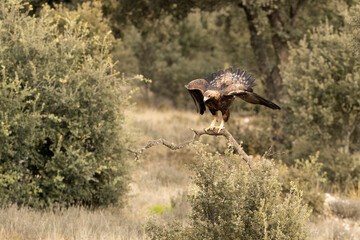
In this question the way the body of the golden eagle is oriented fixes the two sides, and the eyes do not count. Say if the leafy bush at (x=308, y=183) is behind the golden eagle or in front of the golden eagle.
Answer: behind

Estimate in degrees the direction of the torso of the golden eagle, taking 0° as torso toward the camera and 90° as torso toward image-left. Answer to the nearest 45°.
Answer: approximately 45°

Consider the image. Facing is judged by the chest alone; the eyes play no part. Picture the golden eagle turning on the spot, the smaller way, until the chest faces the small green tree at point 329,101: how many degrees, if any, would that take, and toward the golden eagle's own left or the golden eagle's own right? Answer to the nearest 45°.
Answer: approximately 135° to the golden eagle's own right
